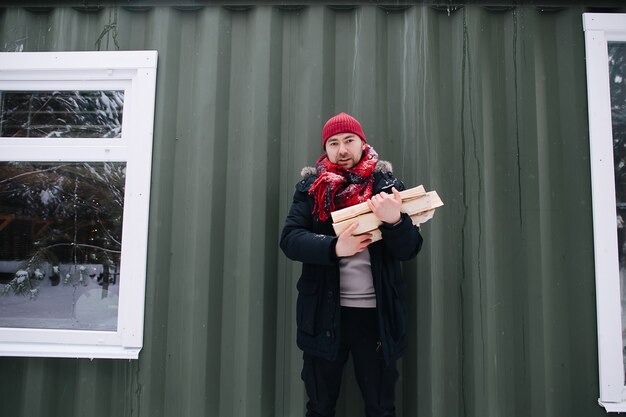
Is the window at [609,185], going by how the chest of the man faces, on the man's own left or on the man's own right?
on the man's own left

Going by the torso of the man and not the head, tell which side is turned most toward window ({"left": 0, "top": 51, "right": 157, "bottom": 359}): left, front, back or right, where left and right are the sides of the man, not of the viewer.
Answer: right

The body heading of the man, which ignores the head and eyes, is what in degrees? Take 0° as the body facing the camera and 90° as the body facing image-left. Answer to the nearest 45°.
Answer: approximately 0°

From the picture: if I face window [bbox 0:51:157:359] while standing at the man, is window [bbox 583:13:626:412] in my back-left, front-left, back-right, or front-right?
back-right
